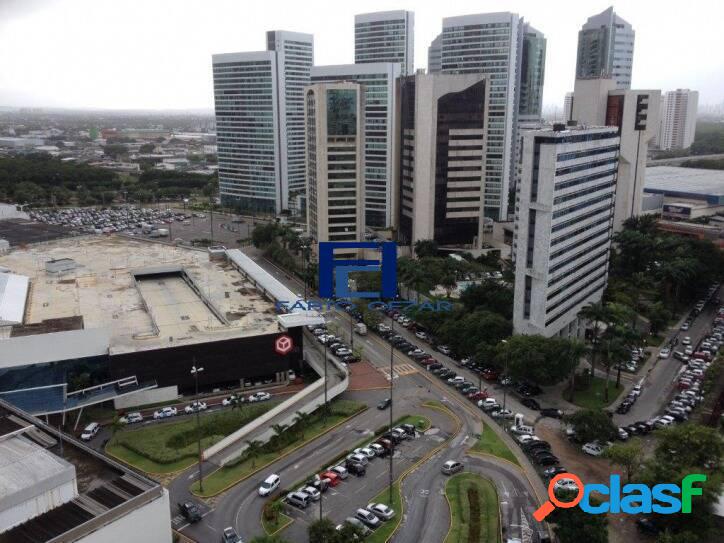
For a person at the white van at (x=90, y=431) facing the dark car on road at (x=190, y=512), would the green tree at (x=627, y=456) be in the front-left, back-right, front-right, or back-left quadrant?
front-left

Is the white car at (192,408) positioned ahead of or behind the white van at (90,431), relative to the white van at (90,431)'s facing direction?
behind

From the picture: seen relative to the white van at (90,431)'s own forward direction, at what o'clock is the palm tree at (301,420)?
The palm tree is roughly at 8 o'clock from the white van.

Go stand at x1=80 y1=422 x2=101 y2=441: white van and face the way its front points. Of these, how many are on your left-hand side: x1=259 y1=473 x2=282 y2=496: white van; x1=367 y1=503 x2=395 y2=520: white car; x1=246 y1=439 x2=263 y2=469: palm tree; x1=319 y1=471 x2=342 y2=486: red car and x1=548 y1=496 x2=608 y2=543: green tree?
5

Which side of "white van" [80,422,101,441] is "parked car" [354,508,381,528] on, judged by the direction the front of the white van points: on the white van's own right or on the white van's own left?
on the white van's own left

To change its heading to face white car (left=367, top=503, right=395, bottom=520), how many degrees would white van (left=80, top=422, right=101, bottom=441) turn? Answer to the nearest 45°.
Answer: approximately 90° to its left

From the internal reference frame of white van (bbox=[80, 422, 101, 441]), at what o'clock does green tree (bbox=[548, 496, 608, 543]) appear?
The green tree is roughly at 9 o'clock from the white van.

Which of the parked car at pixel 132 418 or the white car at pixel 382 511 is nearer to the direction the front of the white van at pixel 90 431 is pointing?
the white car

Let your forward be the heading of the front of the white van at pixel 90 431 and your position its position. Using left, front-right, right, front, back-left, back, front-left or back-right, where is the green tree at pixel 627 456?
left

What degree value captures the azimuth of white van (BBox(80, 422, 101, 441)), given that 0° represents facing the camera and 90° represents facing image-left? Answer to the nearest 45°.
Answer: approximately 45°

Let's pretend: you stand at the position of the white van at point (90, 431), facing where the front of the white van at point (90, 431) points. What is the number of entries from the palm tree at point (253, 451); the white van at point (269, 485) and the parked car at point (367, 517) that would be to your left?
3

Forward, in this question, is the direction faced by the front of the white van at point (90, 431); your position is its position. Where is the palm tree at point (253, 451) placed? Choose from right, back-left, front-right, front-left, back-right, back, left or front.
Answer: left

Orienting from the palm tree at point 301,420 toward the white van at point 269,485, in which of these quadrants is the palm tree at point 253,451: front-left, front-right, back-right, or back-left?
front-right
